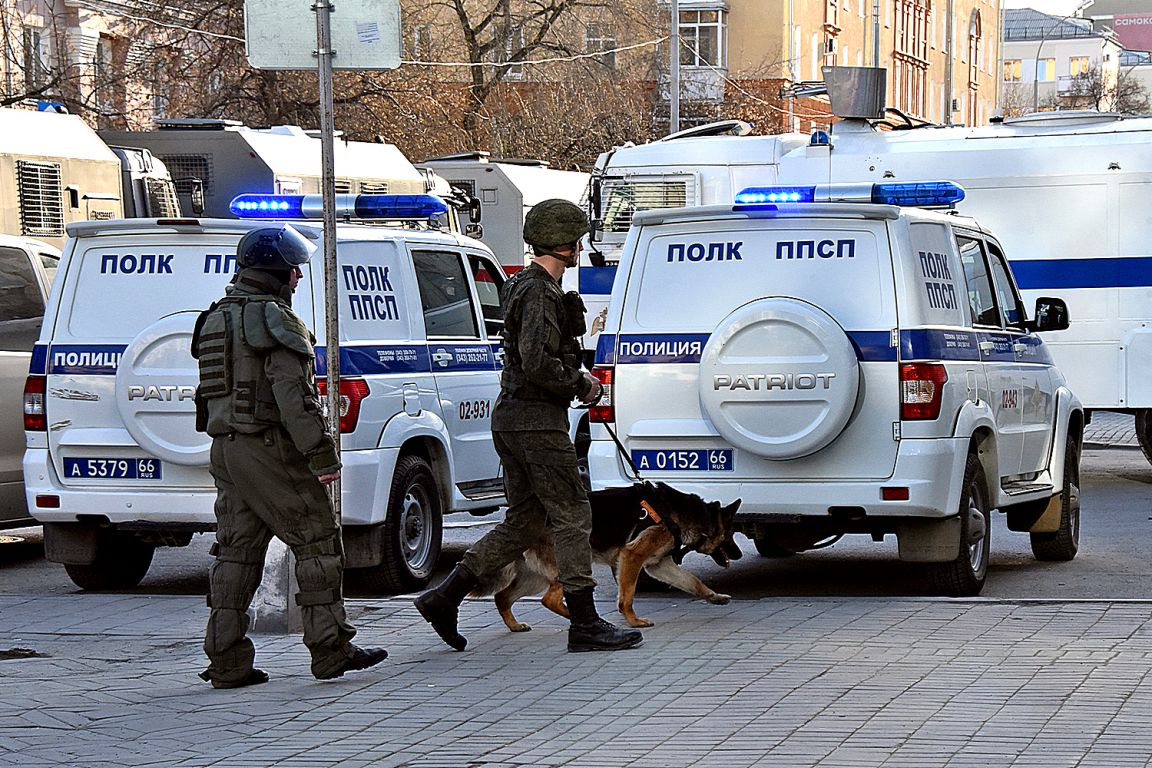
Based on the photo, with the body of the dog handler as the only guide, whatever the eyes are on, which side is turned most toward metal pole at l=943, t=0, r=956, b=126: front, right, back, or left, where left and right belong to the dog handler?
left

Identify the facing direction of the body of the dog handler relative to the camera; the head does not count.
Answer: to the viewer's right

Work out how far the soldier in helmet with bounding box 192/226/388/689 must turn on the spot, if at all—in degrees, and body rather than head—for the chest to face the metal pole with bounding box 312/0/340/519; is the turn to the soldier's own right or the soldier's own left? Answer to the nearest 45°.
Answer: approximately 45° to the soldier's own left

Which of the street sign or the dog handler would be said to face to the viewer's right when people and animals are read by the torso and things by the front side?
the dog handler

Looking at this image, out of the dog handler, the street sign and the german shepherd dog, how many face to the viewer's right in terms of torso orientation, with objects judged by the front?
2

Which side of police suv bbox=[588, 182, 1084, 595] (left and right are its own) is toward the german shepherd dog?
back

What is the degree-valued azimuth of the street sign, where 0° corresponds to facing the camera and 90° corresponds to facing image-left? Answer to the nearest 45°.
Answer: approximately 180°

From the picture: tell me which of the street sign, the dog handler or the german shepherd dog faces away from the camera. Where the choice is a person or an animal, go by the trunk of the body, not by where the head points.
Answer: the street sign

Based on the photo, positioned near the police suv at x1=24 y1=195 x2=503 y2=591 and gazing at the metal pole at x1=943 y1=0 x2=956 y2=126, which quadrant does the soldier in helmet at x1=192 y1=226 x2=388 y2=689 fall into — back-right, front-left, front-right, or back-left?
back-right

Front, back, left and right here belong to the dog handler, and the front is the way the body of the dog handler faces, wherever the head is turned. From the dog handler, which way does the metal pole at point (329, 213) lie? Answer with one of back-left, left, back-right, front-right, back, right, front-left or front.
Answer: back-left

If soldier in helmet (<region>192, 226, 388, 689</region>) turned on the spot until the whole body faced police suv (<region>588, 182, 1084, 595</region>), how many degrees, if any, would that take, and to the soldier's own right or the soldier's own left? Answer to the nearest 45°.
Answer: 0° — they already face it

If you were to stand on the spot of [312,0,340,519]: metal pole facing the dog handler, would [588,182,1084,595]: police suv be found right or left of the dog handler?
left

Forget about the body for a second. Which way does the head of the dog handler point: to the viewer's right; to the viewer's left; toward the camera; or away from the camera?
to the viewer's right
